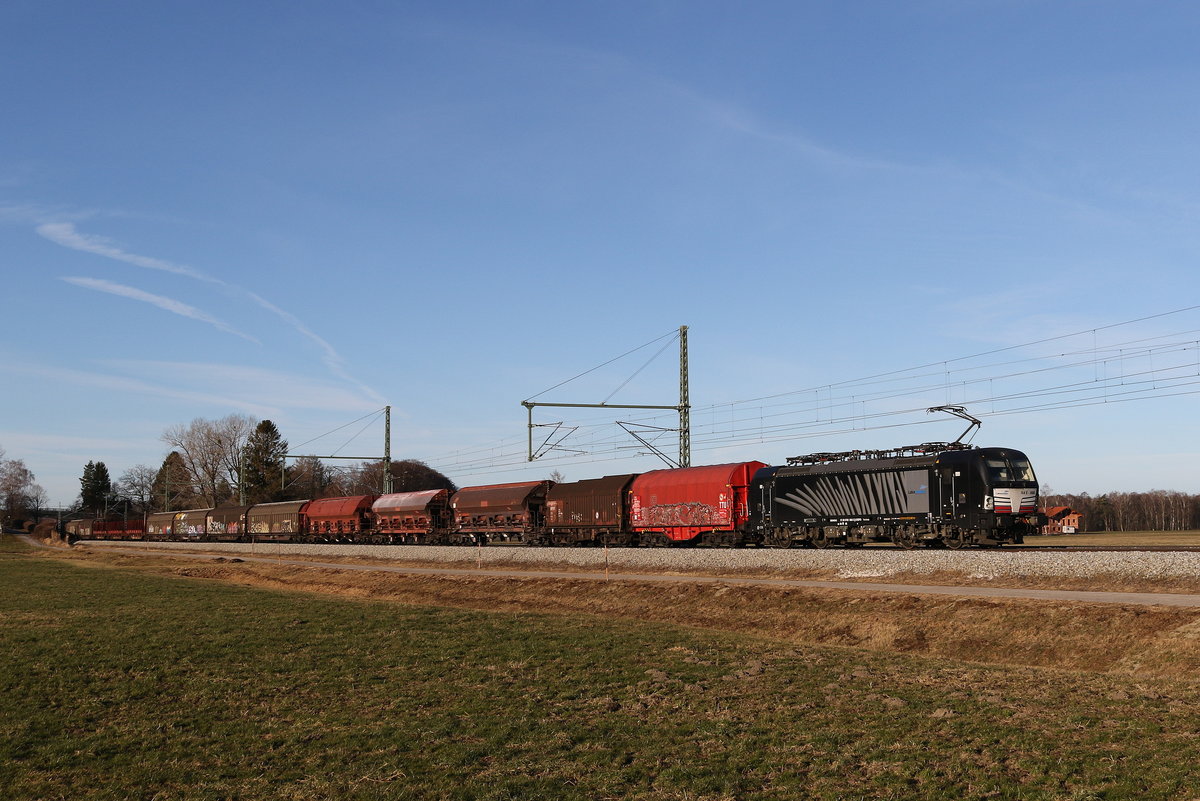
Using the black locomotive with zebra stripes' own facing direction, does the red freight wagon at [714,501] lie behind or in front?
behind

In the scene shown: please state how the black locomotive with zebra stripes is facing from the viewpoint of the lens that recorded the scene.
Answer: facing the viewer and to the right of the viewer

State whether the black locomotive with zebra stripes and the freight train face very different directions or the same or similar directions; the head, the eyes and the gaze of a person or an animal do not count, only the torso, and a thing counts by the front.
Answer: same or similar directions
